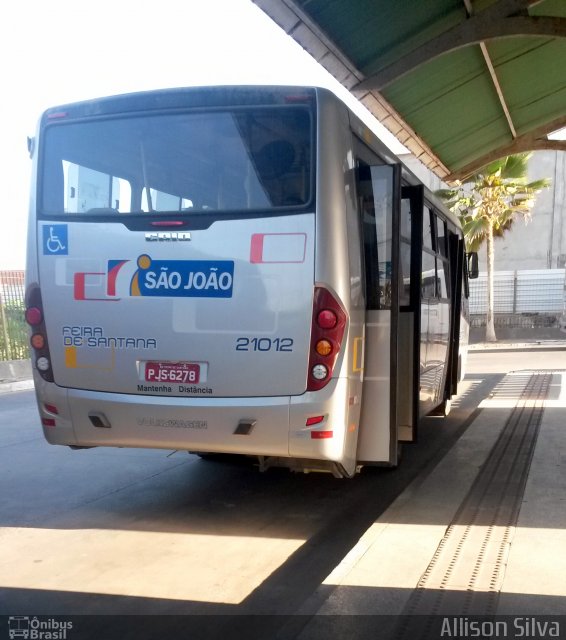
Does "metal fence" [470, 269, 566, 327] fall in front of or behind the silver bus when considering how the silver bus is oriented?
in front

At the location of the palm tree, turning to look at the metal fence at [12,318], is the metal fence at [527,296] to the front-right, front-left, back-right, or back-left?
back-right

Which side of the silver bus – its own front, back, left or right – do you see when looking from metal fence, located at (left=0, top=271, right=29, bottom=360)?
left

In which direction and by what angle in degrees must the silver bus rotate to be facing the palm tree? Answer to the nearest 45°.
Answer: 0° — it already faces it

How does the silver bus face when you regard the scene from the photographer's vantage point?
facing away from the viewer and to the right of the viewer
